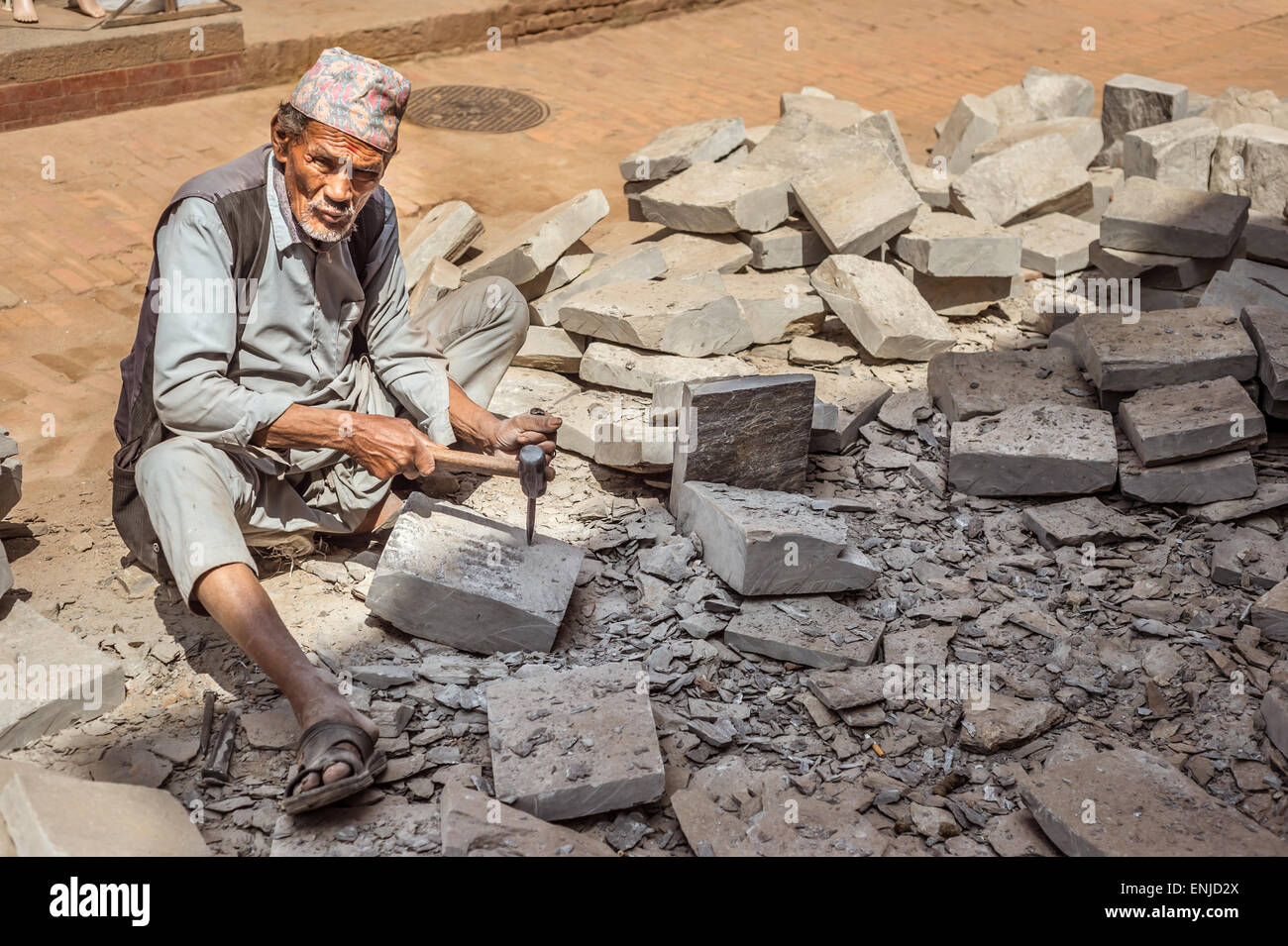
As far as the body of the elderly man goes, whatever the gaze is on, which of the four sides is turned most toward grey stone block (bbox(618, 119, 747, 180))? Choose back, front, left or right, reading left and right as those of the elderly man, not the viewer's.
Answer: left

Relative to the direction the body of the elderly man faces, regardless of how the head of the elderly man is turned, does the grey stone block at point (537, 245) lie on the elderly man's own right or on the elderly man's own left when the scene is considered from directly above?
on the elderly man's own left

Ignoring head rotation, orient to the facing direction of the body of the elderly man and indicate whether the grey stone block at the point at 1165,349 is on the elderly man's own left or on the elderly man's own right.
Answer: on the elderly man's own left

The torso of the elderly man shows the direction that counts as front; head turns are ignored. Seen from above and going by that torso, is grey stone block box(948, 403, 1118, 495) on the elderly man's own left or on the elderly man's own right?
on the elderly man's own left

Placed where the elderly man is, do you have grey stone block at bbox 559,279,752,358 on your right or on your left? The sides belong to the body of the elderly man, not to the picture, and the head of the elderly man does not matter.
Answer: on your left

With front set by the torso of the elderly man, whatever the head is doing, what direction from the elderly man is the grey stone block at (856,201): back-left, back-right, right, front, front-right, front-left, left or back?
left

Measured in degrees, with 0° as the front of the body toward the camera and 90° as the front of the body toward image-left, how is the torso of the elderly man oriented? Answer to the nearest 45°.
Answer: approximately 315°

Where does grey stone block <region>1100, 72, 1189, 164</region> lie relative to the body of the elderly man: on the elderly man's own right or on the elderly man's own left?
on the elderly man's own left

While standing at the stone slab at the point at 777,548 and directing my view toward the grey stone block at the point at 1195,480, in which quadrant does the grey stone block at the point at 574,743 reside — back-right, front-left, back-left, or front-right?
back-right
